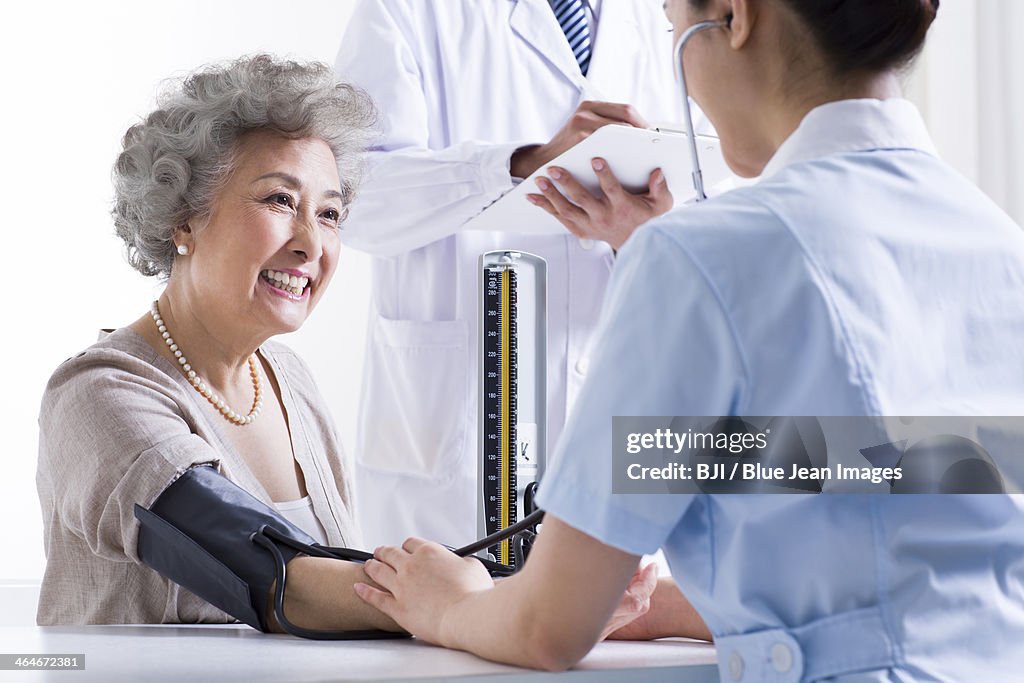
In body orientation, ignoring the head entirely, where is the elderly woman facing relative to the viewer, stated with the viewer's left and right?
facing the viewer and to the right of the viewer

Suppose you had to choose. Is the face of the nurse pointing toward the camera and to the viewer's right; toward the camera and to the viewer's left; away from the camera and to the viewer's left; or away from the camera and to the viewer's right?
away from the camera and to the viewer's left

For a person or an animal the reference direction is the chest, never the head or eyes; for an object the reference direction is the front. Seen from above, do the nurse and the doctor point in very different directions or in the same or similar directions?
very different directions

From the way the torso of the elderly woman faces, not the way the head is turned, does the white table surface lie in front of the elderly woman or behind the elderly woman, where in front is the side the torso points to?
in front

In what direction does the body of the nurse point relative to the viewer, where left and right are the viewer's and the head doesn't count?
facing away from the viewer and to the left of the viewer

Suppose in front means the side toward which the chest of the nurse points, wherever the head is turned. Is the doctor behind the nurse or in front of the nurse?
in front

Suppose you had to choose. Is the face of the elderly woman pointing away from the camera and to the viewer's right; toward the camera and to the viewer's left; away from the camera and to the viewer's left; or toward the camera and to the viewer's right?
toward the camera and to the viewer's right

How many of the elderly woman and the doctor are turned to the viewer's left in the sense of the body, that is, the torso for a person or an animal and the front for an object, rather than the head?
0
